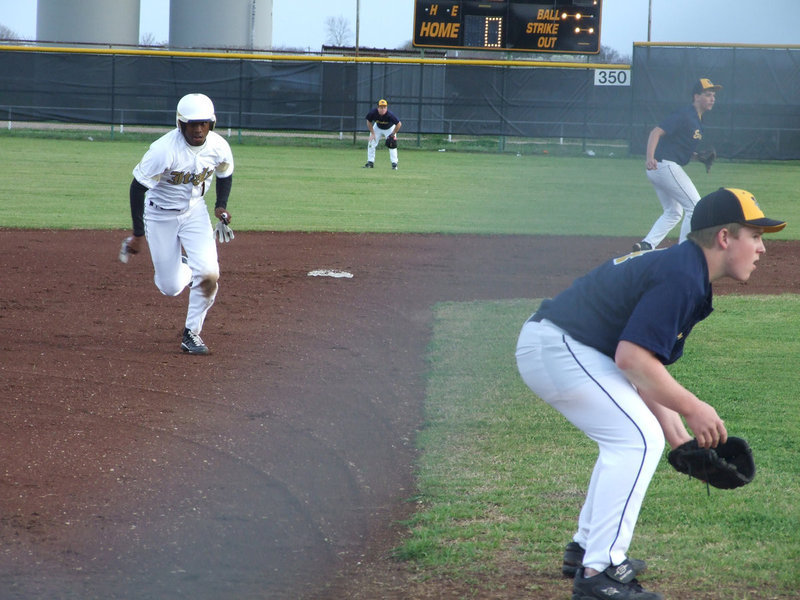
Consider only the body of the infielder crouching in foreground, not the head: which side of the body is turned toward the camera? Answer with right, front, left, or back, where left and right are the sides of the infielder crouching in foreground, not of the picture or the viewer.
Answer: right

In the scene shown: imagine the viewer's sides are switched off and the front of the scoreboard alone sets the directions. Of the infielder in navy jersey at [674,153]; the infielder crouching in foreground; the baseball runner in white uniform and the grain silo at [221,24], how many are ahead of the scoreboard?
3

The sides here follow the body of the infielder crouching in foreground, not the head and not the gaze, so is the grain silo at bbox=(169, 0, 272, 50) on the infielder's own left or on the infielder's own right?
on the infielder's own left

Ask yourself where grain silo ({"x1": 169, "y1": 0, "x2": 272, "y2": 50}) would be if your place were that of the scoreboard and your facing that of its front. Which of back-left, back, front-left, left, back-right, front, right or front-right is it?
back-right

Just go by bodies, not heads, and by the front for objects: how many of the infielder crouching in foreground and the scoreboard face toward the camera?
1

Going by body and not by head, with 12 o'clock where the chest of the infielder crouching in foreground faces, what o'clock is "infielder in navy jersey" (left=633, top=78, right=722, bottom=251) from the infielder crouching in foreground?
The infielder in navy jersey is roughly at 9 o'clock from the infielder crouching in foreground.

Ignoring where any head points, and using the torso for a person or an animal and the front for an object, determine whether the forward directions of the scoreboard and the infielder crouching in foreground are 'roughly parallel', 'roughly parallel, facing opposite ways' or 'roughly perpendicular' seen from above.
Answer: roughly perpendicular

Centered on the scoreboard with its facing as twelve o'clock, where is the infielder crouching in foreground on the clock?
The infielder crouching in foreground is roughly at 12 o'clock from the scoreboard.

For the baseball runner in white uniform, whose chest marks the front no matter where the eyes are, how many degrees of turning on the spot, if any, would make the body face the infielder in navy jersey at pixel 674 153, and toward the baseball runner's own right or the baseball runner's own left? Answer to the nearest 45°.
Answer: approximately 90° to the baseball runner's own left

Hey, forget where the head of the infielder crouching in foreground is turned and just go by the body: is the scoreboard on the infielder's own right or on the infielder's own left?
on the infielder's own left

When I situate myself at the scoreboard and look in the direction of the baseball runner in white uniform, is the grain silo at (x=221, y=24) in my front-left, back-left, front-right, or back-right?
back-right
